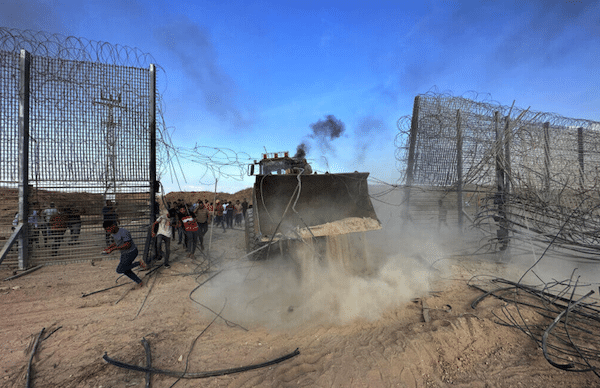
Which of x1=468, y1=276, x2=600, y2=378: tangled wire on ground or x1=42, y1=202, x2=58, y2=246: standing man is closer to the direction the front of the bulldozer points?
the tangled wire on ground

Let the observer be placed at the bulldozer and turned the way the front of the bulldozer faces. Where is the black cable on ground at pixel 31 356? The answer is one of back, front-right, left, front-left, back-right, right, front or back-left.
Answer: right

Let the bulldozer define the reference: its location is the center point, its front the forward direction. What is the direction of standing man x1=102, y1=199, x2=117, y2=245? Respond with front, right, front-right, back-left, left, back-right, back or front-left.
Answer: back-right

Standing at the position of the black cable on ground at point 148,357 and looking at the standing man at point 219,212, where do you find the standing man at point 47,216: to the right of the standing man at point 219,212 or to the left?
left

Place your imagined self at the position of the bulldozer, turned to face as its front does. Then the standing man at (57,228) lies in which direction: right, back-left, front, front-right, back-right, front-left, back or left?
back-right

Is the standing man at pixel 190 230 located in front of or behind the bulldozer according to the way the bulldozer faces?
behind

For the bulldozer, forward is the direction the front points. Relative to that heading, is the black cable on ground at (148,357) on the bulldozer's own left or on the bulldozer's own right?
on the bulldozer's own right

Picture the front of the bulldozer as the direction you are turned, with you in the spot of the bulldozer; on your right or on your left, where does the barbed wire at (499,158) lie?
on your left

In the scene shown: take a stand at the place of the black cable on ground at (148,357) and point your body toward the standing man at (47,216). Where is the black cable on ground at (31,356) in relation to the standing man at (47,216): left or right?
left

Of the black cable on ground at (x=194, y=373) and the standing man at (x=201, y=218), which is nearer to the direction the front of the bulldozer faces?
the black cable on ground

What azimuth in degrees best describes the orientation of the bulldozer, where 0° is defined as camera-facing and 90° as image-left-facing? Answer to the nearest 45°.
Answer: approximately 315°

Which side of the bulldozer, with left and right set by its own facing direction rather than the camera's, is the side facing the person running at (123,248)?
right

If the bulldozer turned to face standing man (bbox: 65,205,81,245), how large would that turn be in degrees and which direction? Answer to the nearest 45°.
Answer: approximately 135° to its right
